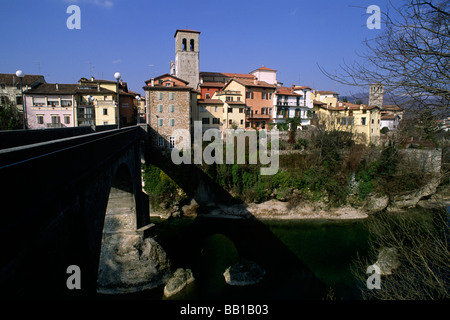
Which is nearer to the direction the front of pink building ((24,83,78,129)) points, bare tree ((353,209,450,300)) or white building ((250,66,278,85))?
the bare tree

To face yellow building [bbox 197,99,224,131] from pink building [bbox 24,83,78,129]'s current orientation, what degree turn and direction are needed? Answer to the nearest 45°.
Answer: approximately 90° to its left

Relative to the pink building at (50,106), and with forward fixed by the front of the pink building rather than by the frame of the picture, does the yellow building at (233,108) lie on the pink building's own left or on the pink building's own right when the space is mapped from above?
on the pink building's own left

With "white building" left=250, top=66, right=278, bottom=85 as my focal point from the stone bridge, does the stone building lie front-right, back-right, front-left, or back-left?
front-left

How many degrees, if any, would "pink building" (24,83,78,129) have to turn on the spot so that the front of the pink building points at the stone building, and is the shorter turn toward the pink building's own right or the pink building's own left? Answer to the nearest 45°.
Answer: approximately 45° to the pink building's own left

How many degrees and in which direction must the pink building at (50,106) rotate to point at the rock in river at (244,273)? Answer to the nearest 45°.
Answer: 0° — it already faces it

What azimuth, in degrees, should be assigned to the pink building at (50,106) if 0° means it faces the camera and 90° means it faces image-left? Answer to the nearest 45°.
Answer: approximately 0°

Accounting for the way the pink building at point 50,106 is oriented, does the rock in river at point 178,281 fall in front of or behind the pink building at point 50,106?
in front

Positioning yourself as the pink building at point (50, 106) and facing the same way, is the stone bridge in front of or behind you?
in front
